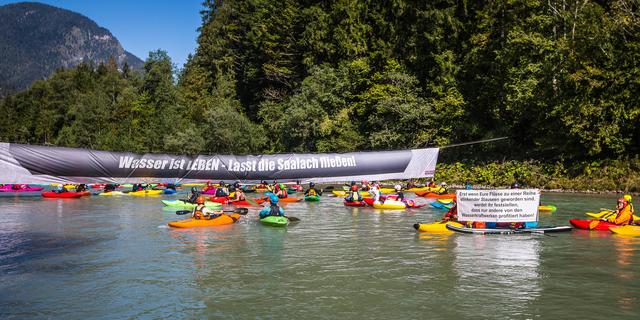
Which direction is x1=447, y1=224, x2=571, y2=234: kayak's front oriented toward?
to the viewer's left

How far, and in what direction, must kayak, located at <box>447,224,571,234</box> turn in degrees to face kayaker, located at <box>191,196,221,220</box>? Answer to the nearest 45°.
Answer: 0° — it already faces them

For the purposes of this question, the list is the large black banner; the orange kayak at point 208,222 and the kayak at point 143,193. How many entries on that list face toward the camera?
1

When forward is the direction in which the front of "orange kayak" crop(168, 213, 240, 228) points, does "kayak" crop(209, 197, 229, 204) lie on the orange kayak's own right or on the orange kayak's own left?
on the orange kayak's own left

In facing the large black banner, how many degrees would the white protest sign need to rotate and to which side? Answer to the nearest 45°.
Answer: approximately 90° to its right

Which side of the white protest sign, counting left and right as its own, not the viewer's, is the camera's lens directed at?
front

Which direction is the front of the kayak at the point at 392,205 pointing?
to the viewer's right

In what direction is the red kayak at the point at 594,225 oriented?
to the viewer's left

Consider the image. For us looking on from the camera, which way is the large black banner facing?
facing the viewer

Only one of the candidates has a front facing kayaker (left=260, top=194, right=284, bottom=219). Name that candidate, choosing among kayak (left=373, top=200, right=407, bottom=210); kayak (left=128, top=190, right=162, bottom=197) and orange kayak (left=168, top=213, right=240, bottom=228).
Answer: the orange kayak

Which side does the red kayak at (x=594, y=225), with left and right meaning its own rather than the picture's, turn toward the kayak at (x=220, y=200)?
front
